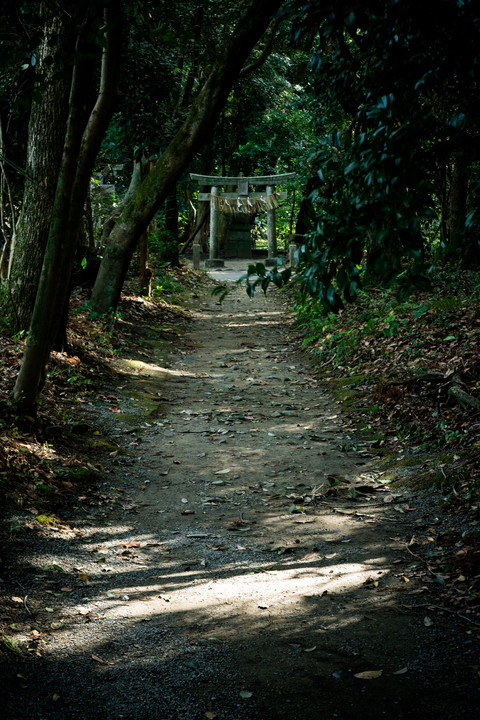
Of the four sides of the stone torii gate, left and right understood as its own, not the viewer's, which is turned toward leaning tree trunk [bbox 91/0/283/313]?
front

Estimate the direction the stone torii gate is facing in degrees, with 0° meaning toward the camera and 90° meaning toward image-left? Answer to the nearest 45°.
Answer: approximately 0°

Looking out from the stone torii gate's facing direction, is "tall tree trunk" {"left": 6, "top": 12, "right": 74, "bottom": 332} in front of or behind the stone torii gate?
in front

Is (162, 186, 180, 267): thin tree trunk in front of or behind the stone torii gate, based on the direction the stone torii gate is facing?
in front

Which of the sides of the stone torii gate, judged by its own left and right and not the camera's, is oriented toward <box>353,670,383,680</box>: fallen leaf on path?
front

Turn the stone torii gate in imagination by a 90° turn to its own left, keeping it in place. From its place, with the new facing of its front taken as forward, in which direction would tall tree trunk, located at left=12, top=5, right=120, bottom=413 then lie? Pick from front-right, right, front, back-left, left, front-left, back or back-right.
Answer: right
